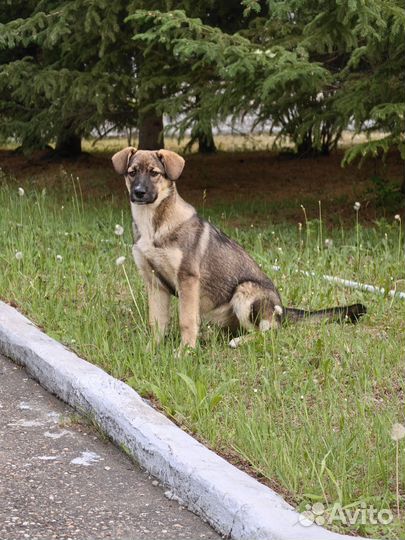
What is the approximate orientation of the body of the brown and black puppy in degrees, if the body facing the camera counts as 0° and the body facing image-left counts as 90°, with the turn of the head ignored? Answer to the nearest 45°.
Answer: approximately 45°

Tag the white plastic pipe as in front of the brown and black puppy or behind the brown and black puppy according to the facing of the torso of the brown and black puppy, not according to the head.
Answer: behind

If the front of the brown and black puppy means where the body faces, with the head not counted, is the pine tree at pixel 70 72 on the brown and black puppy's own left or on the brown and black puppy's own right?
on the brown and black puppy's own right
